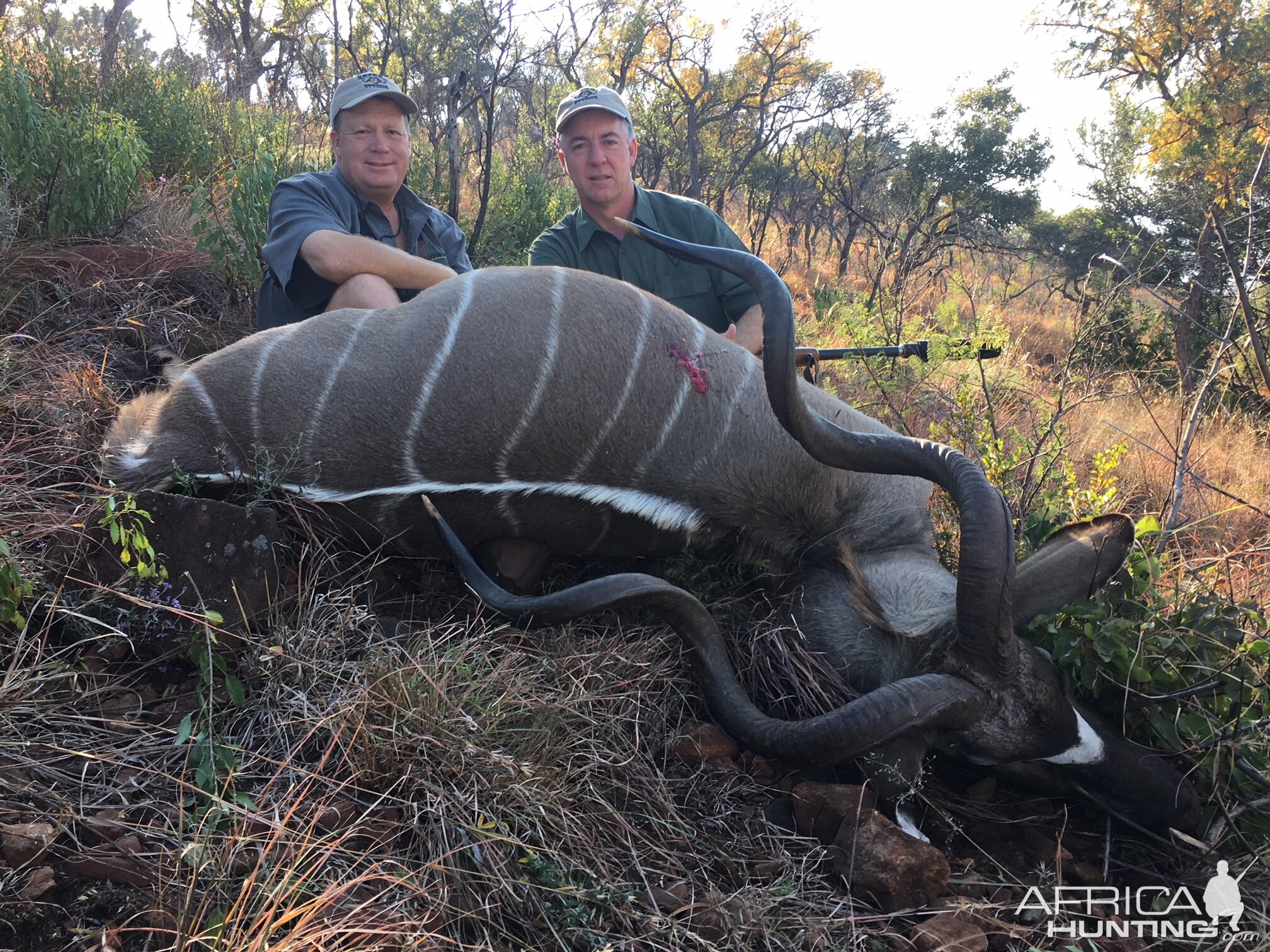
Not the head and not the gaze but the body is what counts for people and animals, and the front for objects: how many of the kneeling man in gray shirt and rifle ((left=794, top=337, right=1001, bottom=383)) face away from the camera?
0

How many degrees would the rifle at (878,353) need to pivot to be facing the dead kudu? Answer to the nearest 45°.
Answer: approximately 90° to its right

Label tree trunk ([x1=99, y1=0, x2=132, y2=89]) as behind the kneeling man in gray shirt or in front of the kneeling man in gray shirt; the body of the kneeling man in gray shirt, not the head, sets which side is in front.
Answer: behind

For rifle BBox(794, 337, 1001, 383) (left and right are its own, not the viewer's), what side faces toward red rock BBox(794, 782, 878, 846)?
right

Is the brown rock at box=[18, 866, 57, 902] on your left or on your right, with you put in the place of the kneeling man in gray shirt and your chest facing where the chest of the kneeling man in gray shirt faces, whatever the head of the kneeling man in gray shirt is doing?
on your right

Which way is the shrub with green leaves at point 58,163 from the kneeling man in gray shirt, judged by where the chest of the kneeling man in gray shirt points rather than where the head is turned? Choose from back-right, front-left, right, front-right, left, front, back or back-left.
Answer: back

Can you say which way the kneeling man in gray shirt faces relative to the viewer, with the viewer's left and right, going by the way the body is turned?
facing the viewer and to the right of the viewer

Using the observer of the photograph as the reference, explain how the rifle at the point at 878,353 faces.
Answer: facing to the right of the viewer

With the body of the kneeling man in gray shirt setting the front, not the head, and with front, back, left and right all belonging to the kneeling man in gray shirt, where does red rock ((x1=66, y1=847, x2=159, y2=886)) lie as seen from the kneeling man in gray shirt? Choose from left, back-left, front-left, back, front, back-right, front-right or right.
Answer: front-right

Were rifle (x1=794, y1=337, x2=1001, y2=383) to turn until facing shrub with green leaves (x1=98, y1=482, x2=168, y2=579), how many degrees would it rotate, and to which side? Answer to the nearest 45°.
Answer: approximately 135° to its right

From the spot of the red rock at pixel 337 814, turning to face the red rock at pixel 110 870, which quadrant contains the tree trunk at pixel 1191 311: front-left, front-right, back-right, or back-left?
back-right
